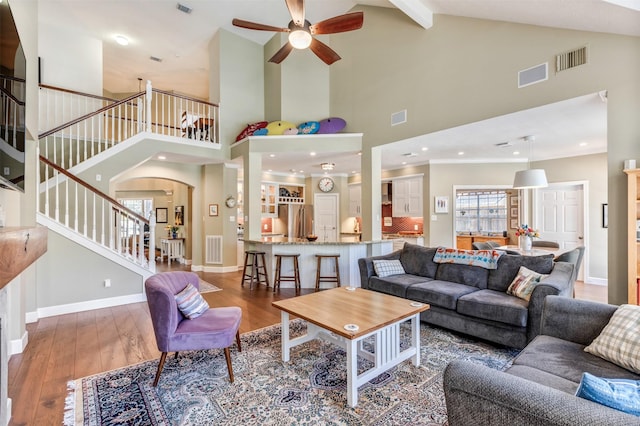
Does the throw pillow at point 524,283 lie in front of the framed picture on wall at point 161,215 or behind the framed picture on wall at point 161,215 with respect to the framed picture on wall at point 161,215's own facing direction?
in front

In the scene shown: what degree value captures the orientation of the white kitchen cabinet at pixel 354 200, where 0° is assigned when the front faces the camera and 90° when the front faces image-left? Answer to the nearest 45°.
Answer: approximately 0°

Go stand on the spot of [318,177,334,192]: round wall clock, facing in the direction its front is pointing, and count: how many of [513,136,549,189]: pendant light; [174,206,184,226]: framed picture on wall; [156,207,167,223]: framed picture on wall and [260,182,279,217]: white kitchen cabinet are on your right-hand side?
3

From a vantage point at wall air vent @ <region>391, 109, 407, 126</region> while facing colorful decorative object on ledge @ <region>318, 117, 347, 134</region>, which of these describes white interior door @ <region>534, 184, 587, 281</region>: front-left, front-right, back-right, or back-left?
back-right

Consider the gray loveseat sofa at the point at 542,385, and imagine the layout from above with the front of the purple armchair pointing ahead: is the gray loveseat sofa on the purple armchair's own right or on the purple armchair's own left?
on the purple armchair's own right

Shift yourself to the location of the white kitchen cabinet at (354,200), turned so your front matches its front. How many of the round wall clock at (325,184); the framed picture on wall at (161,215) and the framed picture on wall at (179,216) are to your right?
3

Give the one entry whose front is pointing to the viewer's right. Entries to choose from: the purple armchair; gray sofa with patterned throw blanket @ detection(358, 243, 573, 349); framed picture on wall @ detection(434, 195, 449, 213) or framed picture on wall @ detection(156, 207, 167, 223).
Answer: the purple armchair

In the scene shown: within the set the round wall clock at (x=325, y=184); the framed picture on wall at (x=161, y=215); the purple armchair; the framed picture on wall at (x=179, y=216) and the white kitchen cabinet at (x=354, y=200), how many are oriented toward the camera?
4

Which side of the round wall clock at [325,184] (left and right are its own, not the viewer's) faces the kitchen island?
front

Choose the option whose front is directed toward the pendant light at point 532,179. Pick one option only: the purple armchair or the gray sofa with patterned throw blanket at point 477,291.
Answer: the purple armchair

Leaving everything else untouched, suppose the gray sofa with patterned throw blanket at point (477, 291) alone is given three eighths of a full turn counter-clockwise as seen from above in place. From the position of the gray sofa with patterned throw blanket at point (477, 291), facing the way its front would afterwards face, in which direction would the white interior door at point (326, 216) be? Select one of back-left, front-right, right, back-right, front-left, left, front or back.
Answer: back-left

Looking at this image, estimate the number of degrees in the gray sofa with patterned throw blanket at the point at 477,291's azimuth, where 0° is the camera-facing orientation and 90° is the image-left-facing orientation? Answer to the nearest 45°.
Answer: approximately 45°

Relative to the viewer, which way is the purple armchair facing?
to the viewer's right

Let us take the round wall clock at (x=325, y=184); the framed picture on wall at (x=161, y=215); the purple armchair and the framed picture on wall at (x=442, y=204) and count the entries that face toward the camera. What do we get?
3

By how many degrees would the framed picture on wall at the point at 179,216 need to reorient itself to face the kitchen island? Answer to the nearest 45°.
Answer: approximately 45° to its left
